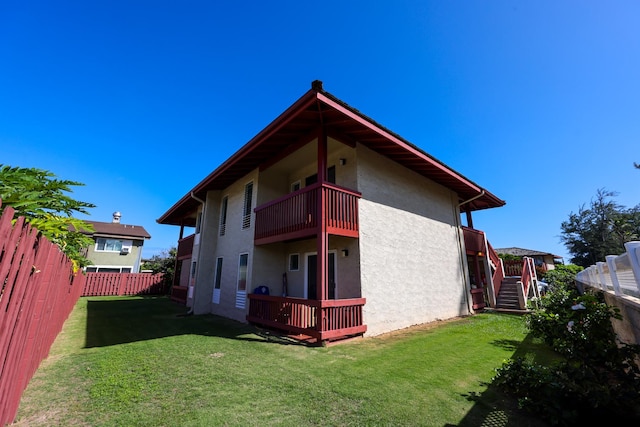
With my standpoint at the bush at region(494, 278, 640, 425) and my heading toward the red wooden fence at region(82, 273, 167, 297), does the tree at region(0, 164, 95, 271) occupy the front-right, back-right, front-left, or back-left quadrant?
front-left

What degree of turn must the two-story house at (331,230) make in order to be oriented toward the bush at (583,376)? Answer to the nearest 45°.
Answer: approximately 90° to its left

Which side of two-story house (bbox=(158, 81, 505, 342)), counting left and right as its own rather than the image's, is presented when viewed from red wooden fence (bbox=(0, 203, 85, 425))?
front

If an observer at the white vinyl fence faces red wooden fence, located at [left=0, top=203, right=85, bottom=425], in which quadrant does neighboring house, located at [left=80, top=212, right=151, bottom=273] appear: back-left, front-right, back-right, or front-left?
front-right

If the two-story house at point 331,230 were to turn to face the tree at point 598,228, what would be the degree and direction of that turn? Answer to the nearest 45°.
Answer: approximately 180°

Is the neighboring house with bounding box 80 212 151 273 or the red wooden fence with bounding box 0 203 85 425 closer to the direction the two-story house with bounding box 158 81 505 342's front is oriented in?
the red wooden fence

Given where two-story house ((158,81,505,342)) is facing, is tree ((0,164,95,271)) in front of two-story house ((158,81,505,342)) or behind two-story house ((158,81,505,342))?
in front

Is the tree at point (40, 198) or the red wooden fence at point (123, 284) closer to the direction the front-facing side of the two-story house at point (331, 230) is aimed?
the tree

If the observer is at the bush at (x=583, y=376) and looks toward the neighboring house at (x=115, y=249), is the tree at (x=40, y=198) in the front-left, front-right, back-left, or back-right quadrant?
front-left

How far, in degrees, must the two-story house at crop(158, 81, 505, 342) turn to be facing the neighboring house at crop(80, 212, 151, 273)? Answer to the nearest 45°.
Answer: approximately 90° to its right

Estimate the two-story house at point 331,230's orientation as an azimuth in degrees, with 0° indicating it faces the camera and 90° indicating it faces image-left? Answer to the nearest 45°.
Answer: approximately 45°

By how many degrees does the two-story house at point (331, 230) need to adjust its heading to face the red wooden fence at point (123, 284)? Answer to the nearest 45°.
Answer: approximately 90° to its right

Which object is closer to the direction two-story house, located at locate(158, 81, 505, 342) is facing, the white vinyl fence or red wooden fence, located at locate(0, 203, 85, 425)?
the red wooden fence

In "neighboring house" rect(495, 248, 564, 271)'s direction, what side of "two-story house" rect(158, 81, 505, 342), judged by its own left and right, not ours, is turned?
back

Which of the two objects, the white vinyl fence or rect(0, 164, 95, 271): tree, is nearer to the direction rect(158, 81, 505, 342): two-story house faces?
the tree
